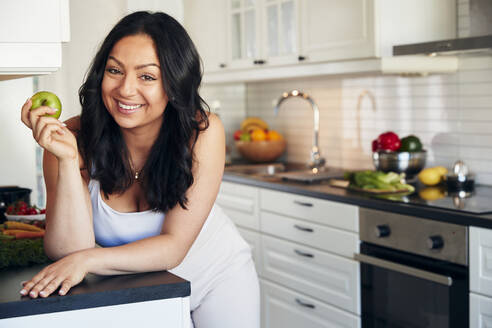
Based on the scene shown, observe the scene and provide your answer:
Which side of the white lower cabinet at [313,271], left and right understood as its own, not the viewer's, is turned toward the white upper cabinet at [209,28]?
right

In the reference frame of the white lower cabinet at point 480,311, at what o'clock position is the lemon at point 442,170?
The lemon is roughly at 4 o'clock from the white lower cabinet.

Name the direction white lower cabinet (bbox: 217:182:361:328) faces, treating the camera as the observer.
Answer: facing the viewer and to the left of the viewer
